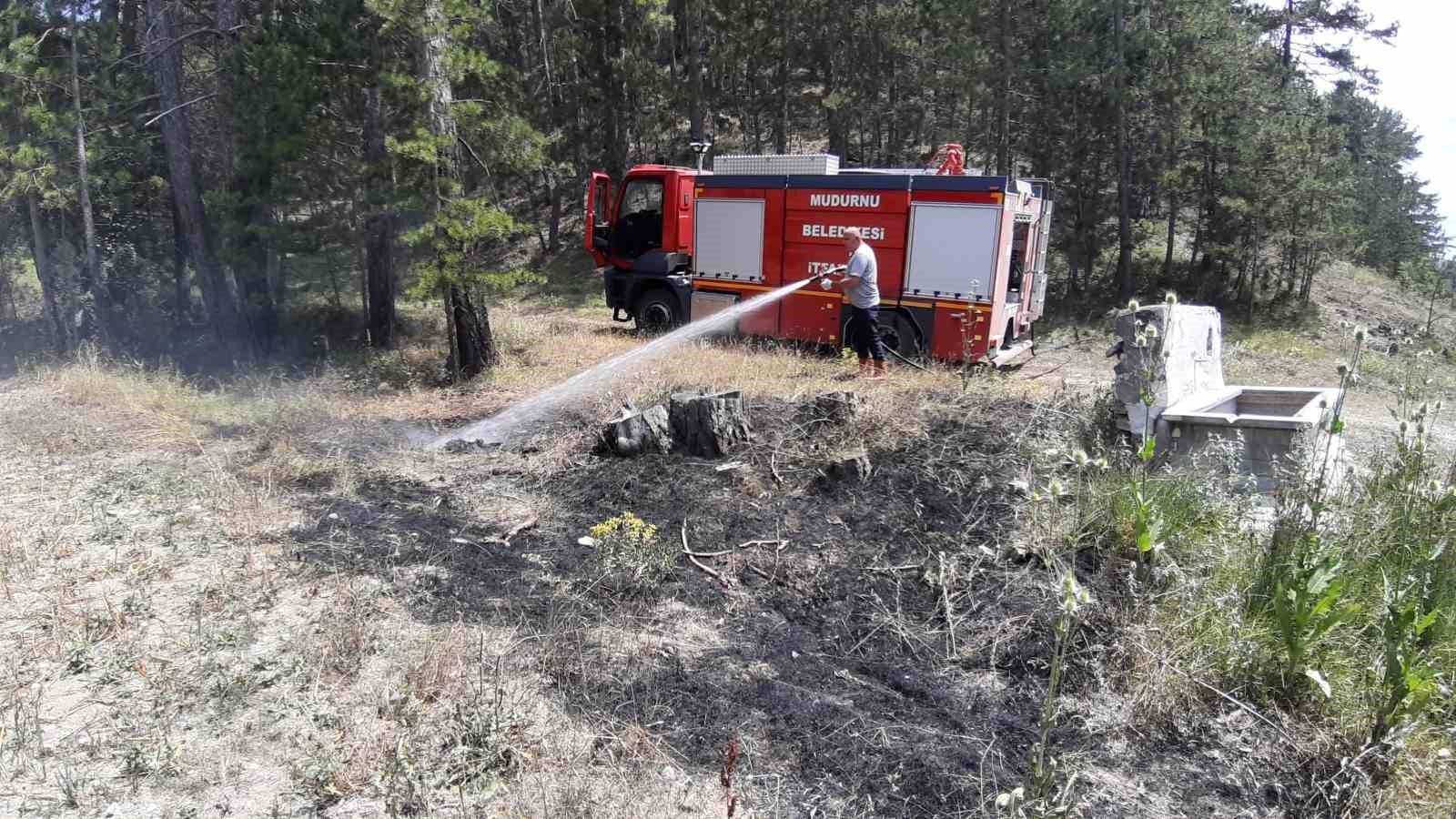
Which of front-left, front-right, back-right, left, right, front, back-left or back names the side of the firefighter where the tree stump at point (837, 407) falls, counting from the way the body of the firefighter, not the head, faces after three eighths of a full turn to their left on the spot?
front-right

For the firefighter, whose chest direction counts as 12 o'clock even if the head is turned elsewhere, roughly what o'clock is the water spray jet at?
The water spray jet is roughly at 12 o'clock from the firefighter.

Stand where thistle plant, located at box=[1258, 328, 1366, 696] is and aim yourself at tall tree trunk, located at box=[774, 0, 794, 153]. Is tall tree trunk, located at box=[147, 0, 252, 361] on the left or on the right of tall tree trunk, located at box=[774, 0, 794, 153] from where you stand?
left

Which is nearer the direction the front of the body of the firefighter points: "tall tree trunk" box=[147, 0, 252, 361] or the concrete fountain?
the tall tree trunk

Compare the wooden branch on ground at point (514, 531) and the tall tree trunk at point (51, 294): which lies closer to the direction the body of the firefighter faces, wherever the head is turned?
the tall tree trunk

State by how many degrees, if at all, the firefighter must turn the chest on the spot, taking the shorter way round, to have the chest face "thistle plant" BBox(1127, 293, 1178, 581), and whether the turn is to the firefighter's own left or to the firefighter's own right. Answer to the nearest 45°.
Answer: approximately 90° to the firefighter's own left

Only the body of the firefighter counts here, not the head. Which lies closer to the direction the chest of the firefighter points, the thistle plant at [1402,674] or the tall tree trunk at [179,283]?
the tall tree trunk

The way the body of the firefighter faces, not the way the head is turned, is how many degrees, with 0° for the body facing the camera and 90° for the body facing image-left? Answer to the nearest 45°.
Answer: approximately 90°

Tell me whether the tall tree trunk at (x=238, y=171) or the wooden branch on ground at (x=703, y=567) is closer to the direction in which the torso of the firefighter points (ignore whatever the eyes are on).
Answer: the tall tree trunk

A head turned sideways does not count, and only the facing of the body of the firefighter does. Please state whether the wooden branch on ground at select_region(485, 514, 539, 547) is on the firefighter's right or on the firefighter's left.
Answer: on the firefighter's left
